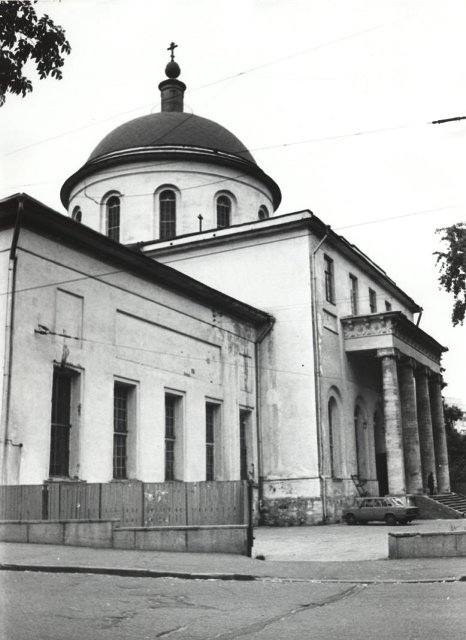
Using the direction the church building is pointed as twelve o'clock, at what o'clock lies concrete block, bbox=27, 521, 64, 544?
The concrete block is roughly at 2 o'clock from the church building.

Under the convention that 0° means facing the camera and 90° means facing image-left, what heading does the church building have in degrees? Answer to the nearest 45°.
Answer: approximately 315°

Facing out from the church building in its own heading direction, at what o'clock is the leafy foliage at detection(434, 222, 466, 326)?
The leafy foliage is roughly at 11 o'clock from the church building.

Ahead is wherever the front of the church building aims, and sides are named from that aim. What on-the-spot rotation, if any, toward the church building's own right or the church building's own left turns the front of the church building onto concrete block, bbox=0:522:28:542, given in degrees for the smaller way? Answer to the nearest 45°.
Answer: approximately 45° to the church building's own right

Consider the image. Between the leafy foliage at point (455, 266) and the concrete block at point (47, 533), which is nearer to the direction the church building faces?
the leafy foliage

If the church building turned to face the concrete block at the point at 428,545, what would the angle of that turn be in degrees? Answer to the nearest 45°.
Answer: approximately 45° to its right

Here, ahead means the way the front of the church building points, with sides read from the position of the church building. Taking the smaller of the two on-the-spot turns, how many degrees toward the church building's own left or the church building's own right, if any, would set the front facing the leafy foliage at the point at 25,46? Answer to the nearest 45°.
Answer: approximately 45° to the church building's own right
